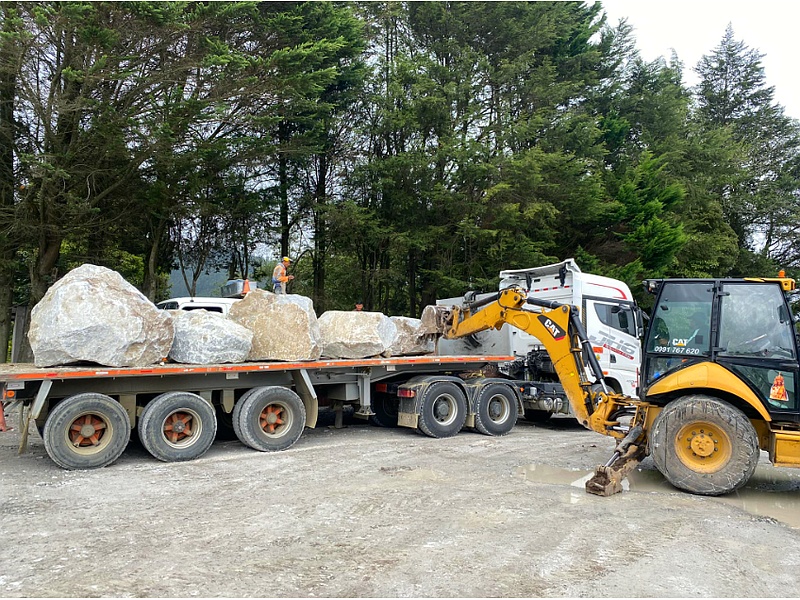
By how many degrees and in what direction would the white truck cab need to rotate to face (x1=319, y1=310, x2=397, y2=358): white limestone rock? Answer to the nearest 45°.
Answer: approximately 180°

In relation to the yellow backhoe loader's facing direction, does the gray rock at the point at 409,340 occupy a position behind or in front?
behind

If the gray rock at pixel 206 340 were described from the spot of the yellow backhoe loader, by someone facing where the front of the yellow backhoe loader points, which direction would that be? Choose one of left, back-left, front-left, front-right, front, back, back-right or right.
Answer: back

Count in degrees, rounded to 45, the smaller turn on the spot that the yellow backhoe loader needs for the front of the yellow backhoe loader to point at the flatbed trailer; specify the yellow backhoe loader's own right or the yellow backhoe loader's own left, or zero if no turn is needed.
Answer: approximately 180°

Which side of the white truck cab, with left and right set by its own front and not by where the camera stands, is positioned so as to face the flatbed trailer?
back

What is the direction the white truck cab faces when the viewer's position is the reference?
facing away from the viewer and to the right of the viewer

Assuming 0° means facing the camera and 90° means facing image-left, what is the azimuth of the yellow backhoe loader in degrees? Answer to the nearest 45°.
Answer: approximately 270°

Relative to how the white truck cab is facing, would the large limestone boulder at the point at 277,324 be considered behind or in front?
behind

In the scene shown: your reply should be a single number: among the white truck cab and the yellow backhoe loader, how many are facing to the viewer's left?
0

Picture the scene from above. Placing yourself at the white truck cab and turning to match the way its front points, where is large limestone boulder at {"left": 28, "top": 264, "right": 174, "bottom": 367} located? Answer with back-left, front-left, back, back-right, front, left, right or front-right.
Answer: back

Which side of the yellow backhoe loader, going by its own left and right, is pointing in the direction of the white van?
back
